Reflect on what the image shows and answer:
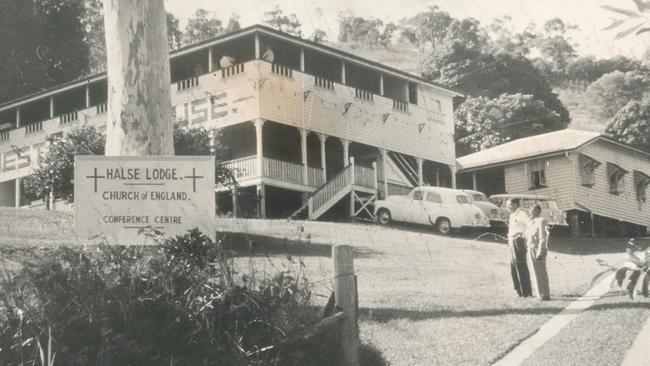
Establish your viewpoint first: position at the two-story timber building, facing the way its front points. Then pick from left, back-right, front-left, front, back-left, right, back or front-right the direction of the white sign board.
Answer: front-right

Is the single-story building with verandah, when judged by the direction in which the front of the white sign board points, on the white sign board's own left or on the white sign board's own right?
on the white sign board's own left

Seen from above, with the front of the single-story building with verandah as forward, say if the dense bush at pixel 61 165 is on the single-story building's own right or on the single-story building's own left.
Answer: on the single-story building's own right

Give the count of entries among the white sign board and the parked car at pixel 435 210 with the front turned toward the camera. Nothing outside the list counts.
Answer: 1

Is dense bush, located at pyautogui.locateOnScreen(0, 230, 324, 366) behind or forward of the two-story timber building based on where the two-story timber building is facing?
forward

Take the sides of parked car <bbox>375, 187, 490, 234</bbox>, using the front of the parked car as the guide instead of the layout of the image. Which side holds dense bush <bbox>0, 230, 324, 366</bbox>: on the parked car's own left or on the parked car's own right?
on the parked car's own left

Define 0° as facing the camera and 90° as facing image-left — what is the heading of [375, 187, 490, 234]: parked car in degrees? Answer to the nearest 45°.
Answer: approximately 135°

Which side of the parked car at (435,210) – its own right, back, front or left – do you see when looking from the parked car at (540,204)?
back

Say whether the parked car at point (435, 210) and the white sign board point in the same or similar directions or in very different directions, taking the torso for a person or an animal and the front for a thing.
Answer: very different directions

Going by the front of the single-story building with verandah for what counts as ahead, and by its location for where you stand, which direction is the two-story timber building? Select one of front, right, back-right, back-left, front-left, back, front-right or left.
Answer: right

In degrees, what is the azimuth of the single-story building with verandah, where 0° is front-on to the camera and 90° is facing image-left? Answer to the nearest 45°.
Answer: approximately 45°
